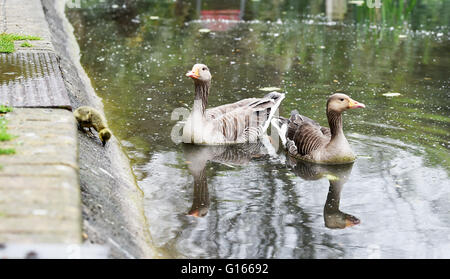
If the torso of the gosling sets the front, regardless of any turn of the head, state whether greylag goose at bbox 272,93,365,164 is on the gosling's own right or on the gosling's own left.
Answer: on the gosling's own left

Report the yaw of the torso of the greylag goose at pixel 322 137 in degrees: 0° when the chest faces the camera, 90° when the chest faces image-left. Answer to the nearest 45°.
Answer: approximately 315°

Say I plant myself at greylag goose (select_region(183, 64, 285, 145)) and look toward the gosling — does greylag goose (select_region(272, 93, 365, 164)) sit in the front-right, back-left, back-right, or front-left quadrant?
back-left

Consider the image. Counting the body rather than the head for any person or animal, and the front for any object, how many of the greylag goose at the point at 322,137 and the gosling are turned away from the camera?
0

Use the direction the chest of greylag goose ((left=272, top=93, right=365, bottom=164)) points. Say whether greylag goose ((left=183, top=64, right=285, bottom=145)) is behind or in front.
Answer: behind

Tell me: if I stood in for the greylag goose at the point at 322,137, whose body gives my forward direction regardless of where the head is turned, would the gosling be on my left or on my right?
on my right

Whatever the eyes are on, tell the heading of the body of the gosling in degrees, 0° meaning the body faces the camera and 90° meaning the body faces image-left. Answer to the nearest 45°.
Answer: approximately 315°
